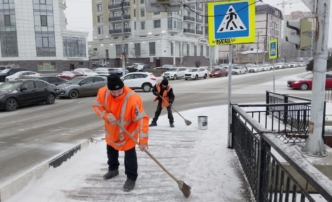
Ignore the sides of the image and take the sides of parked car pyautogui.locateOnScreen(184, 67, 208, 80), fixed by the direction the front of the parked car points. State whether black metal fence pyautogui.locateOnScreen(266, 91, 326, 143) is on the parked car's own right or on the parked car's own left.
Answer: on the parked car's own left

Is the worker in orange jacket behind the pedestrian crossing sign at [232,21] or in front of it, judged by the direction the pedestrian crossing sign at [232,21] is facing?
in front

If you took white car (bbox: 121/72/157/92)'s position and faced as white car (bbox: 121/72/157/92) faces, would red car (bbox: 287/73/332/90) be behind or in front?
behind

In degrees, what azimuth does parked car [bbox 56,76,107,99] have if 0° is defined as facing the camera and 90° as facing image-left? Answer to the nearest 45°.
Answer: approximately 45°

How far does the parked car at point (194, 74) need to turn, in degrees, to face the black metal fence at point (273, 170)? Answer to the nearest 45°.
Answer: approximately 45° to its left

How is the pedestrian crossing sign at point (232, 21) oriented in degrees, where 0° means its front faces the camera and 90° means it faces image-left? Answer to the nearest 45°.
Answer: approximately 0°

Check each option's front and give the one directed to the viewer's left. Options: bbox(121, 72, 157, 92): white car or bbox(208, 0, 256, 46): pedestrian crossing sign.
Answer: the white car

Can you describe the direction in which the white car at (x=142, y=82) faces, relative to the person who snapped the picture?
facing to the left of the viewer

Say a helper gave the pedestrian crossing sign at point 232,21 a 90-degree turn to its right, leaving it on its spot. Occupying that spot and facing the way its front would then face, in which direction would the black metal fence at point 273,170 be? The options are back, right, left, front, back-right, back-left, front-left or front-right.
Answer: left

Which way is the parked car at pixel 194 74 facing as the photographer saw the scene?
facing the viewer and to the left of the viewer
